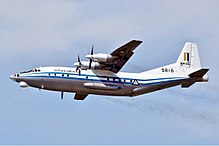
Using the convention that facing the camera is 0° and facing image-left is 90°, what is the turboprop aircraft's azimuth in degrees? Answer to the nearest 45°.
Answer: approximately 90°
